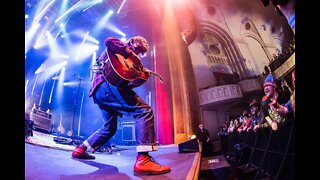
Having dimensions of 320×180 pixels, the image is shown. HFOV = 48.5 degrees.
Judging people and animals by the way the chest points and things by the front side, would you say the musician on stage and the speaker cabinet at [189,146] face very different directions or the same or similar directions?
very different directions

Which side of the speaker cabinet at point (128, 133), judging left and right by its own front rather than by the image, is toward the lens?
front

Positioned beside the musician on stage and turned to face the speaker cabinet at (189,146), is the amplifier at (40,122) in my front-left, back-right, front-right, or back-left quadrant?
back-left

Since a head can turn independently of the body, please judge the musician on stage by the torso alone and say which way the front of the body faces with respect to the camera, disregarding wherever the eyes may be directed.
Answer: to the viewer's right

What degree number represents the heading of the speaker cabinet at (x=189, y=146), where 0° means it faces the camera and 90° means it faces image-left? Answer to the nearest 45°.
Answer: approximately 90°

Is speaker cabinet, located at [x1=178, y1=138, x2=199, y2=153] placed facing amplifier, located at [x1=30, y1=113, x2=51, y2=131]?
yes

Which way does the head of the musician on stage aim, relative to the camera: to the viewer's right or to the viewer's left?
to the viewer's right

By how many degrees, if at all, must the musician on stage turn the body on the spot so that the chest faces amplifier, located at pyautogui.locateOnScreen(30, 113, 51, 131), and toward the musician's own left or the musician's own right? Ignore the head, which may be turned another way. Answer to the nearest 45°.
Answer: approximately 180°
